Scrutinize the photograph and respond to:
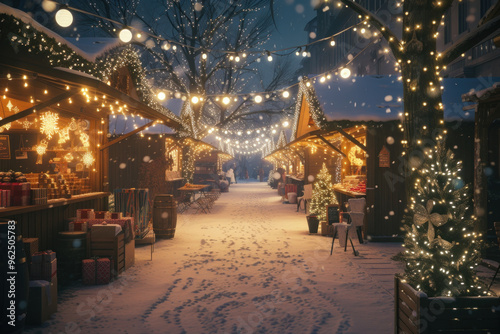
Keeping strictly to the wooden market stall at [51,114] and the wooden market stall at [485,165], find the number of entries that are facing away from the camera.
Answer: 0

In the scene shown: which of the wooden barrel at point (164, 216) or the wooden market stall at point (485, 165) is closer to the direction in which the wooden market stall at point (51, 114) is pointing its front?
the wooden market stall

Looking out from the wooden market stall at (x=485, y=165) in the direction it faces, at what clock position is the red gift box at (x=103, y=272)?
The red gift box is roughly at 12 o'clock from the wooden market stall.

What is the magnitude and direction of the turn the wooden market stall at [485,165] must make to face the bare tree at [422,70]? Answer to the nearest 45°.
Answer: approximately 45° to its left

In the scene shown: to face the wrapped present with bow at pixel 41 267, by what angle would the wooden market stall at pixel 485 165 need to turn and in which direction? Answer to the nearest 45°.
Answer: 0° — it already faces it

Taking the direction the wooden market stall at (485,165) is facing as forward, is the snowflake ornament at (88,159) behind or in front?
in front

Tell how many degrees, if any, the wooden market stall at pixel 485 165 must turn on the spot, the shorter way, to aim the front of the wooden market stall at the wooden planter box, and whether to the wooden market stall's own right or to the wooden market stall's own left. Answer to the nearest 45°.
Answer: approximately 45° to the wooden market stall's own left

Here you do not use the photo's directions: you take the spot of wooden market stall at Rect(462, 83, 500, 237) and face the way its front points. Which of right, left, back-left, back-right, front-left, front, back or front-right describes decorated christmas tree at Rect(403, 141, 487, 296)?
front-left

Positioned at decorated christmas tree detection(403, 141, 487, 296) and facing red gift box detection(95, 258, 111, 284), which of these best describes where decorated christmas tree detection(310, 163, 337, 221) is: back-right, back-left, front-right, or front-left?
front-right

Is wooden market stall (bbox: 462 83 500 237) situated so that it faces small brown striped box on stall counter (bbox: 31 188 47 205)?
yes

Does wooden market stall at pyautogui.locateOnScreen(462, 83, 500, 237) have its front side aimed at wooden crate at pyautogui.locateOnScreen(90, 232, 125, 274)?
yes

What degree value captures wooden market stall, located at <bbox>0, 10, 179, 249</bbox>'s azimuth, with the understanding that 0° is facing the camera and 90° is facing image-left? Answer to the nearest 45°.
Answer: approximately 315°

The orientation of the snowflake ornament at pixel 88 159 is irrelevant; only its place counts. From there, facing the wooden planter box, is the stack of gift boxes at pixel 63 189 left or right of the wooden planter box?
right

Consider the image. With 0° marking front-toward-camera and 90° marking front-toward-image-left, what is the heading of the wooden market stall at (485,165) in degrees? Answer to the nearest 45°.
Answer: approximately 45°

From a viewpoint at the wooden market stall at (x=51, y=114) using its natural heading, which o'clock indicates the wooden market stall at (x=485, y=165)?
the wooden market stall at (x=485, y=165) is roughly at 11 o'clock from the wooden market stall at (x=51, y=114).

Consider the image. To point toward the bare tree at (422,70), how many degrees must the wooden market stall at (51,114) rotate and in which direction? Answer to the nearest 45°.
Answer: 0° — it already faces it

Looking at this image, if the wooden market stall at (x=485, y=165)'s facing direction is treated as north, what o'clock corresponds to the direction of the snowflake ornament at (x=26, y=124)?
The snowflake ornament is roughly at 1 o'clock from the wooden market stall.
